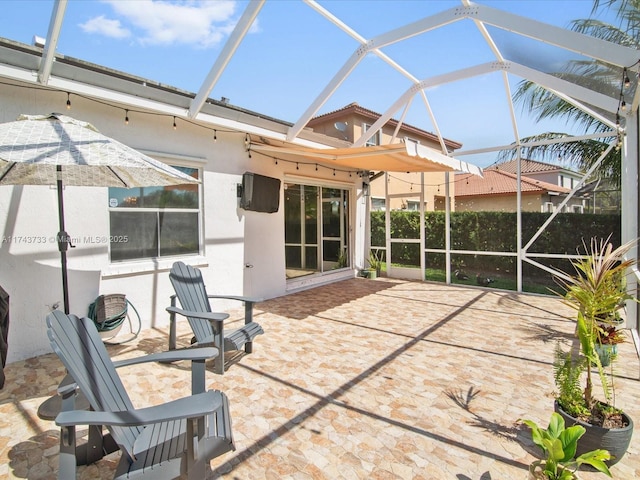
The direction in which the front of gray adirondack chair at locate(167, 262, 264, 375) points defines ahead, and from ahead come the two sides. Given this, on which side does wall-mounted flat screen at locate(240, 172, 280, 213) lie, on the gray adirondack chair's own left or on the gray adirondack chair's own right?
on the gray adirondack chair's own left

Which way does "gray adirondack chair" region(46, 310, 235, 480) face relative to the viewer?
to the viewer's right

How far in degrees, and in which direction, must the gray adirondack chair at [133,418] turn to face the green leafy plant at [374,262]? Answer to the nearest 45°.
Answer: approximately 45° to its left

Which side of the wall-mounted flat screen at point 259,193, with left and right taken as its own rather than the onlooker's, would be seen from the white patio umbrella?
right

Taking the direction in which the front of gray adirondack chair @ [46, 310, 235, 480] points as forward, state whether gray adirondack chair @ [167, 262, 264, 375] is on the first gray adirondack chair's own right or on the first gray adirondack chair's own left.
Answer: on the first gray adirondack chair's own left

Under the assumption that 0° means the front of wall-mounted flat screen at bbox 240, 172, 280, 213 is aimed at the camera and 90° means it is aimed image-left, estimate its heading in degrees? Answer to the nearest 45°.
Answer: approximately 315°
